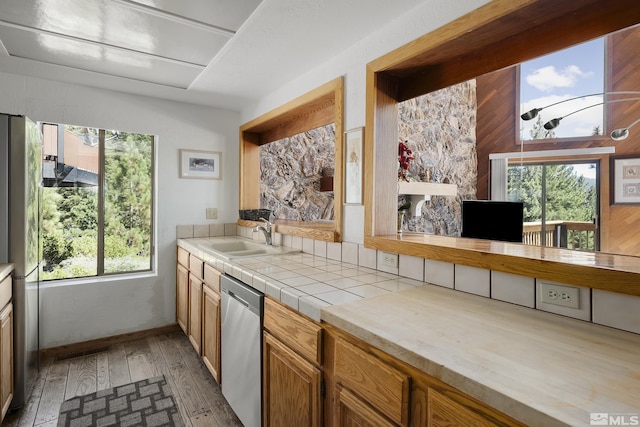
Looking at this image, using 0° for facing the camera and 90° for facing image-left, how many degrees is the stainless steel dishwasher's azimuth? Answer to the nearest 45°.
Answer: approximately 45°

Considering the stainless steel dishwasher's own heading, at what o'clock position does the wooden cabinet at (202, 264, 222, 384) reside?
The wooden cabinet is roughly at 4 o'clock from the stainless steel dishwasher.

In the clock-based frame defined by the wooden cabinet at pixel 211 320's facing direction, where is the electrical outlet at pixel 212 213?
The electrical outlet is roughly at 3 o'clock from the wooden cabinet.

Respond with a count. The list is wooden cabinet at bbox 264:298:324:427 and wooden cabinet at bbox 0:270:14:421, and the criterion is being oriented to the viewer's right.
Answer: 1

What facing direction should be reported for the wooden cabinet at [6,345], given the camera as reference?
facing to the right of the viewer
